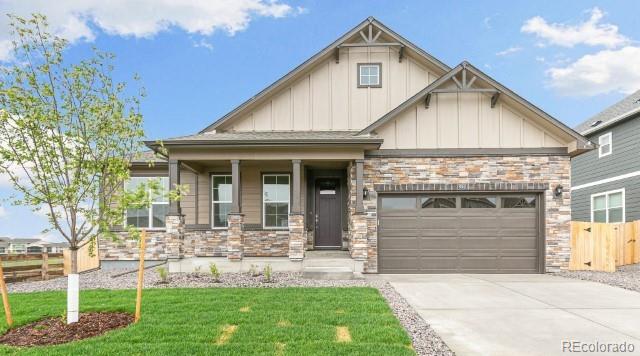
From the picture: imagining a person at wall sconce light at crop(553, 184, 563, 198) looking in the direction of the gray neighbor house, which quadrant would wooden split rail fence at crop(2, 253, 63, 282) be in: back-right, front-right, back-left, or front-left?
back-left

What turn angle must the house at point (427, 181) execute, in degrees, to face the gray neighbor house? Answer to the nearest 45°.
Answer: approximately 135° to its left

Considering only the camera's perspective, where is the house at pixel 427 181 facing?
facing the viewer

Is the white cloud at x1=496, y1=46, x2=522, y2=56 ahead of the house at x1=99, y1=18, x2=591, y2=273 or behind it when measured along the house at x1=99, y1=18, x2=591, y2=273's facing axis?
behind

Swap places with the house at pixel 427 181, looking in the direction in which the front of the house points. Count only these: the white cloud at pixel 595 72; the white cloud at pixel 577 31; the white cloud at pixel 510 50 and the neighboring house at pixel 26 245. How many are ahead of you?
0

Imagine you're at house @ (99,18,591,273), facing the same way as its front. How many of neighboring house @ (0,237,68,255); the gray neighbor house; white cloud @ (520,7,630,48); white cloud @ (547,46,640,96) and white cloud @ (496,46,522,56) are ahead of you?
0

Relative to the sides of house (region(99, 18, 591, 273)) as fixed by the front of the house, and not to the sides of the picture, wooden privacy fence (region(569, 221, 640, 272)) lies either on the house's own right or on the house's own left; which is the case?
on the house's own left

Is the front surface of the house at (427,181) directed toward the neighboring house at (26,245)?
no

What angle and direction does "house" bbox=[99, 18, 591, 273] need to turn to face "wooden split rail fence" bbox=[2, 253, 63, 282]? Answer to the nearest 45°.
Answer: approximately 90° to its right

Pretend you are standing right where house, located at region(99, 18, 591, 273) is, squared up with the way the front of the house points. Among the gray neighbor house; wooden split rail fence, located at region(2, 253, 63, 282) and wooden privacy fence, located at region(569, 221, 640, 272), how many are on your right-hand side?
1
